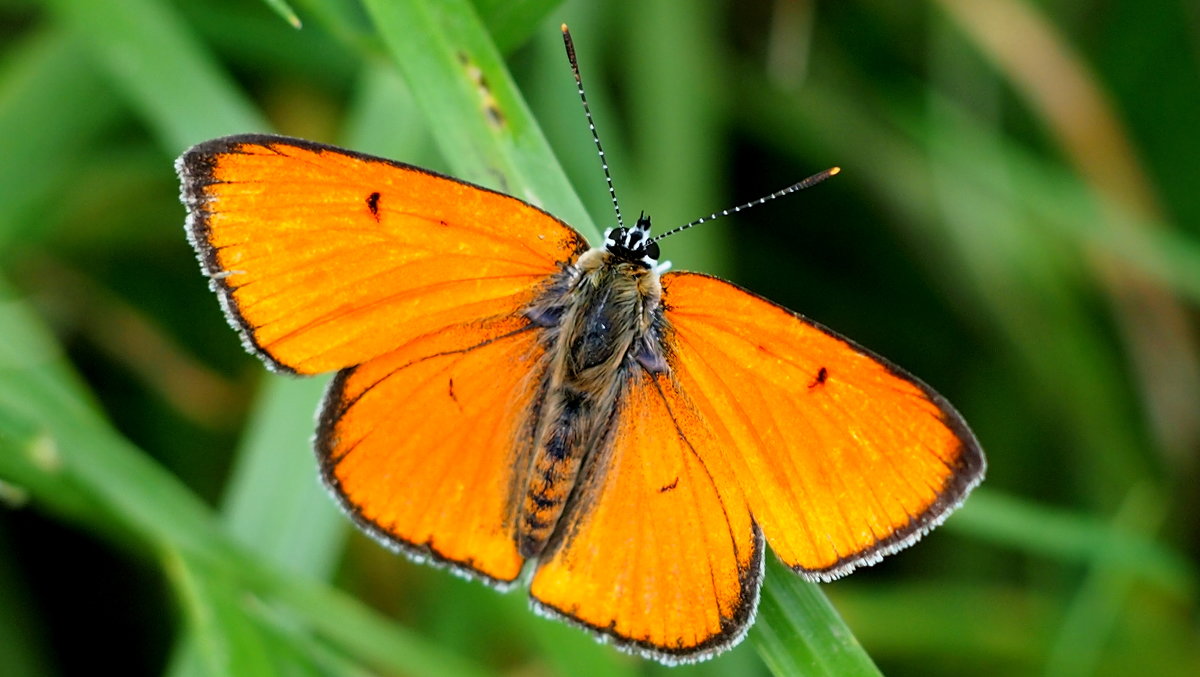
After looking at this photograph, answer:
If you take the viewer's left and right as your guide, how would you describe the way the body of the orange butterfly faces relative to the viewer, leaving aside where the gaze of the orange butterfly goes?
facing away from the viewer

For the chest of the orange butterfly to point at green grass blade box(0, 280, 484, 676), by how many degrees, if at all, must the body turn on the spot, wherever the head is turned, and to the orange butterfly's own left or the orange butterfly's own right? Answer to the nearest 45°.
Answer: approximately 90° to the orange butterfly's own left

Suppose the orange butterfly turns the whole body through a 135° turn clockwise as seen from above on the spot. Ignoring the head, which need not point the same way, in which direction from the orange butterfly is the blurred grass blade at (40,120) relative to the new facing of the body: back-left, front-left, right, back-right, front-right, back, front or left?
back

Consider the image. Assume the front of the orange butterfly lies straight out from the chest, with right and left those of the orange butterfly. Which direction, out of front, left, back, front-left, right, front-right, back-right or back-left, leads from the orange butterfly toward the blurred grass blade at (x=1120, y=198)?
front-right

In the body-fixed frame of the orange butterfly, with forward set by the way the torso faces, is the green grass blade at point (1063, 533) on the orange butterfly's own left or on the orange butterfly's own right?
on the orange butterfly's own right

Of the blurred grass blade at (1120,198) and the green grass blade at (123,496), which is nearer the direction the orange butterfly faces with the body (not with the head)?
the blurred grass blade
